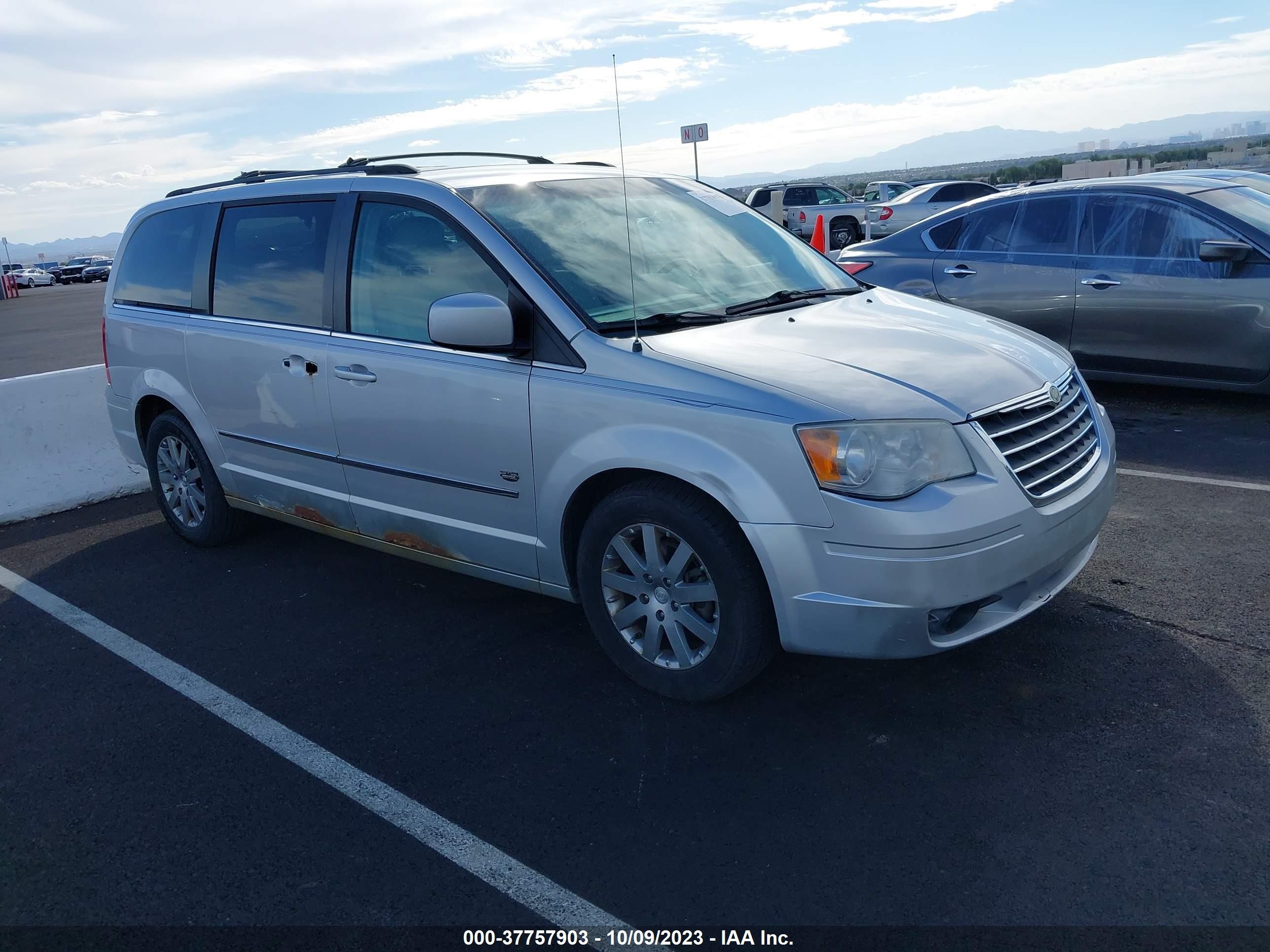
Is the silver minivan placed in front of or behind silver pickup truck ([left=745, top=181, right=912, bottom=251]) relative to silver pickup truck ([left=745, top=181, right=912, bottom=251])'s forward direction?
behind

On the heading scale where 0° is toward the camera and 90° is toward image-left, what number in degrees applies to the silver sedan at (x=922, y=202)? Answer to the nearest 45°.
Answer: approximately 225°

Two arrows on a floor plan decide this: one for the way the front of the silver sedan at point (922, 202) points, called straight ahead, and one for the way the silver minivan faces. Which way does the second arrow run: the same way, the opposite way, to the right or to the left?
to the right

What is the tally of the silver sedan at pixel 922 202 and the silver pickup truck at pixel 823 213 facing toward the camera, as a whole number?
0

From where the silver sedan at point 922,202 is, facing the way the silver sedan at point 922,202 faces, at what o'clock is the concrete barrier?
The concrete barrier is roughly at 5 o'clock from the silver sedan.

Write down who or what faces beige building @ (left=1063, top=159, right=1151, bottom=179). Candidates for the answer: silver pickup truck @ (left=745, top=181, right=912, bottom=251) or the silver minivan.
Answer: the silver pickup truck

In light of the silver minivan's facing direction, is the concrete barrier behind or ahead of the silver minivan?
behind

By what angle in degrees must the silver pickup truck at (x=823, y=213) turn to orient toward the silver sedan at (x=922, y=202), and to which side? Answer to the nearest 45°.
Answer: approximately 90° to its right

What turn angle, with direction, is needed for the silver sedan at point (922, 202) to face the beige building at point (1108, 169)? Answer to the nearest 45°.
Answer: approximately 45° to its left

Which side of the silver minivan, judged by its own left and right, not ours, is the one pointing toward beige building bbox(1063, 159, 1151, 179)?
left

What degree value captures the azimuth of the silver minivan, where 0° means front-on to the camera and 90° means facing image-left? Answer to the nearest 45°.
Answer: approximately 315°

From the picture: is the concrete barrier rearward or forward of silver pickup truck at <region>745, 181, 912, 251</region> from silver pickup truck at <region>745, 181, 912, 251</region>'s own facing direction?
rearward

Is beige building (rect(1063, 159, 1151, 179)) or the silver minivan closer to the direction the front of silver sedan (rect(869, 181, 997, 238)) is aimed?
the beige building

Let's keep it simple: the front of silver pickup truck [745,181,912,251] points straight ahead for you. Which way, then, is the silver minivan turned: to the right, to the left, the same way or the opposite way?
to the right

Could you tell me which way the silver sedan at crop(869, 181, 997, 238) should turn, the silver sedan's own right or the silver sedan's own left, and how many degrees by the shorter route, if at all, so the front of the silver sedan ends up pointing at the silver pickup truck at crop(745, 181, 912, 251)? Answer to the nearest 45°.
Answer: approximately 90° to the silver sedan's own left
